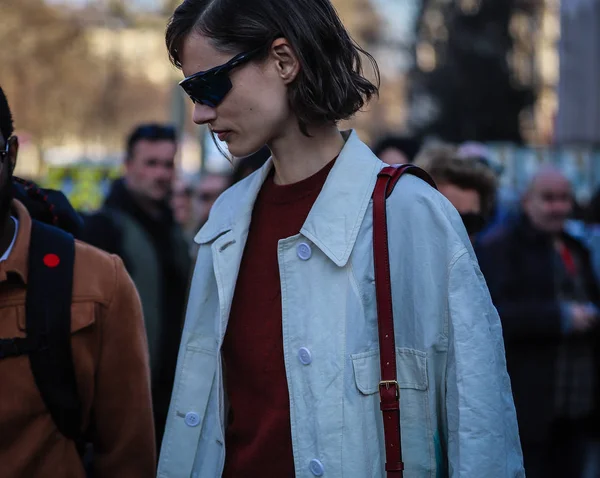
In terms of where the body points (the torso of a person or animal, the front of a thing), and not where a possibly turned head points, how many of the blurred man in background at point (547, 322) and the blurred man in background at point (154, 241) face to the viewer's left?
0

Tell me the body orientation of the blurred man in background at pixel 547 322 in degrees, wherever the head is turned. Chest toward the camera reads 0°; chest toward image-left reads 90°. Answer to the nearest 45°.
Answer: approximately 315°

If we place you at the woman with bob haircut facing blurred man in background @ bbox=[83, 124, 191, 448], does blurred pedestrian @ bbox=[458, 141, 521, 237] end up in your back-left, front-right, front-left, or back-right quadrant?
front-right

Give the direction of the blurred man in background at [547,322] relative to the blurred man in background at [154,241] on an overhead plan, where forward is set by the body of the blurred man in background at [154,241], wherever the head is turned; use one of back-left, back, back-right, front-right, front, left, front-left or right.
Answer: front-left

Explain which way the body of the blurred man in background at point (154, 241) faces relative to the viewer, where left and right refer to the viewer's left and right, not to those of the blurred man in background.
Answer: facing the viewer and to the right of the viewer

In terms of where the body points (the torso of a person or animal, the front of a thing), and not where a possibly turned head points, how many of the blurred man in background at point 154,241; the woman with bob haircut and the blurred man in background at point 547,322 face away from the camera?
0

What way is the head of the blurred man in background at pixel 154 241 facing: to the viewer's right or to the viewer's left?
to the viewer's right

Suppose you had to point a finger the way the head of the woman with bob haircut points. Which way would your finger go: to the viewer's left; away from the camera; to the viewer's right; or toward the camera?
to the viewer's left
